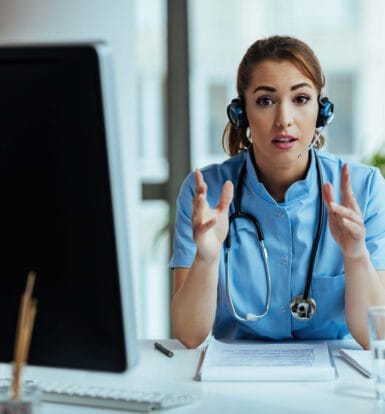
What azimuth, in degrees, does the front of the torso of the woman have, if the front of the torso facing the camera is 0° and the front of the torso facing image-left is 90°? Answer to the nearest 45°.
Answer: approximately 0°

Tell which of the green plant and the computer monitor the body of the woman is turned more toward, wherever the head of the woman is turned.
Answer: the computer monitor

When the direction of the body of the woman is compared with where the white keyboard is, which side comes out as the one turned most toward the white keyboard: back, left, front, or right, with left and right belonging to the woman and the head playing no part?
front

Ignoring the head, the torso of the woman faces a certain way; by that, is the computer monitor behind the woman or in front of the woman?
in front
